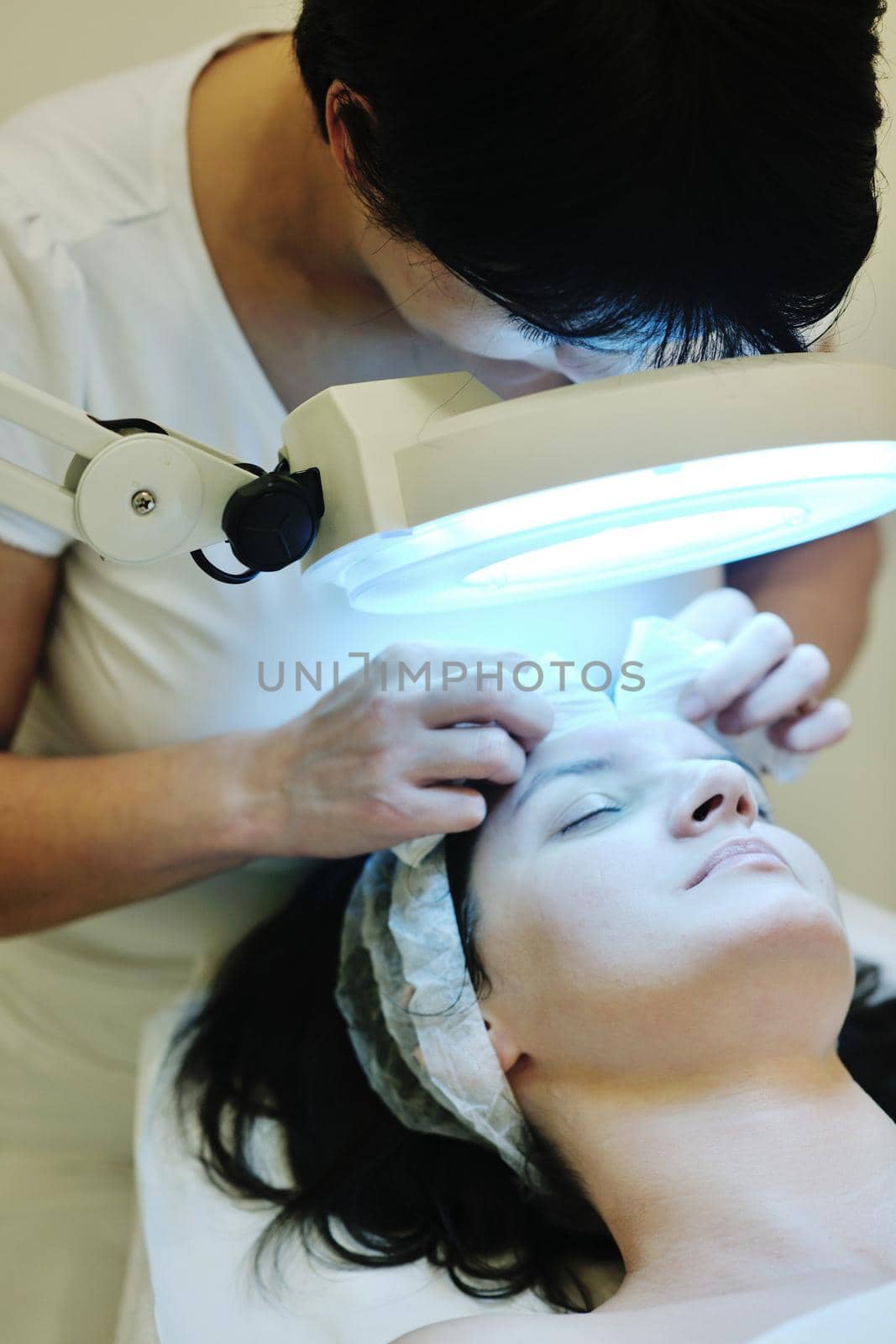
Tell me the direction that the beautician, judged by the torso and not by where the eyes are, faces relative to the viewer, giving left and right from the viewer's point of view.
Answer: facing the viewer and to the right of the viewer
